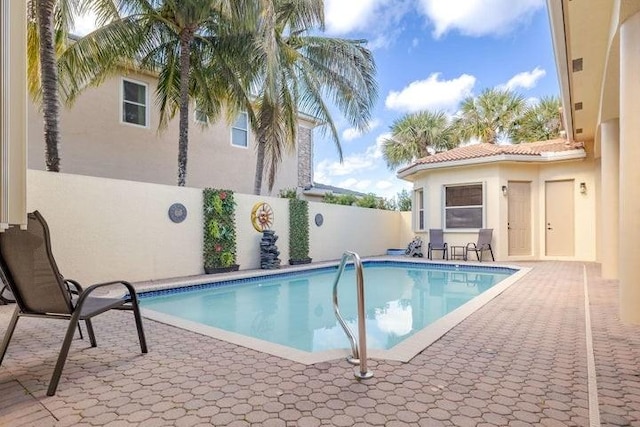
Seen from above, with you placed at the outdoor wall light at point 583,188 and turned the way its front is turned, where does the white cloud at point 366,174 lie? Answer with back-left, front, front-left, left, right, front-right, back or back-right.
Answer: back-right

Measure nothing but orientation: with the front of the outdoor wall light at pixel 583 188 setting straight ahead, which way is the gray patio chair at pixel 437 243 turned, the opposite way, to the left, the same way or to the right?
the same way

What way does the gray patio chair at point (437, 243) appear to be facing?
toward the camera

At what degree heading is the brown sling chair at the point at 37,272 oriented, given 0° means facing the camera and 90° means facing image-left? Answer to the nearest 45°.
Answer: approximately 225°

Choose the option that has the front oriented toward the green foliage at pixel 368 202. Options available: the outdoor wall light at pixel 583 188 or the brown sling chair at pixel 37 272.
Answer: the brown sling chair

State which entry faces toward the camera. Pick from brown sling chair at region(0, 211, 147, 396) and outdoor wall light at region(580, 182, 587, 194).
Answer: the outdoor wall light

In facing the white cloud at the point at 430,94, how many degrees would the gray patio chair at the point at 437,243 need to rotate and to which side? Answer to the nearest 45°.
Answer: approximately 180°

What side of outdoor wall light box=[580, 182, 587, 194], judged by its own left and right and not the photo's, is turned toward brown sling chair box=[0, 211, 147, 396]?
front

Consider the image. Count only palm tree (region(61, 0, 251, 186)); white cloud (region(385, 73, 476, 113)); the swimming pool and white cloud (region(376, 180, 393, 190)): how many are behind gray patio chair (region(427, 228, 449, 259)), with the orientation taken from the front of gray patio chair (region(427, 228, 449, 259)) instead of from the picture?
2

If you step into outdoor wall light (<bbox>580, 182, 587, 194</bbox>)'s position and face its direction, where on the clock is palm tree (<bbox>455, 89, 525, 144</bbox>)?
The palm tree is roughly at 5 o'clock from the outdoor wall light.

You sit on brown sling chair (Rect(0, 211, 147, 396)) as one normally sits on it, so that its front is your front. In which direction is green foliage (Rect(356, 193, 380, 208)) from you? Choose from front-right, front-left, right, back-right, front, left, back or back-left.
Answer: front

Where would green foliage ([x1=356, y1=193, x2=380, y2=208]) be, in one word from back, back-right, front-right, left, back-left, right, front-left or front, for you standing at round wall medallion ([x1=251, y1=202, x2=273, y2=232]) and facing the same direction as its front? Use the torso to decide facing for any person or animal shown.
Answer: left

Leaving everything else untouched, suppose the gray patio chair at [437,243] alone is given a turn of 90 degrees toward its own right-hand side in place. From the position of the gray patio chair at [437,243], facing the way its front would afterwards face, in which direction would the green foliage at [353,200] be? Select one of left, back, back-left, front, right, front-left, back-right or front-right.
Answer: front-right

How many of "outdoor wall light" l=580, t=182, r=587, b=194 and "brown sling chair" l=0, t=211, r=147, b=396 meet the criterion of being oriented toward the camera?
1

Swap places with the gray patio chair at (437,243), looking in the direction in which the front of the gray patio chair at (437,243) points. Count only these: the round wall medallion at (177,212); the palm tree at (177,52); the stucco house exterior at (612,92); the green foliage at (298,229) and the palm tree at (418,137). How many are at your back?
1

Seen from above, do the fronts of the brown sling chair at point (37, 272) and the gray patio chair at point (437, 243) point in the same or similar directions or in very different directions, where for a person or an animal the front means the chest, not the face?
very different directions

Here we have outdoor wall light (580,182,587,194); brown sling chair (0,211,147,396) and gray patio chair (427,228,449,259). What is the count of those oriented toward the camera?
2
